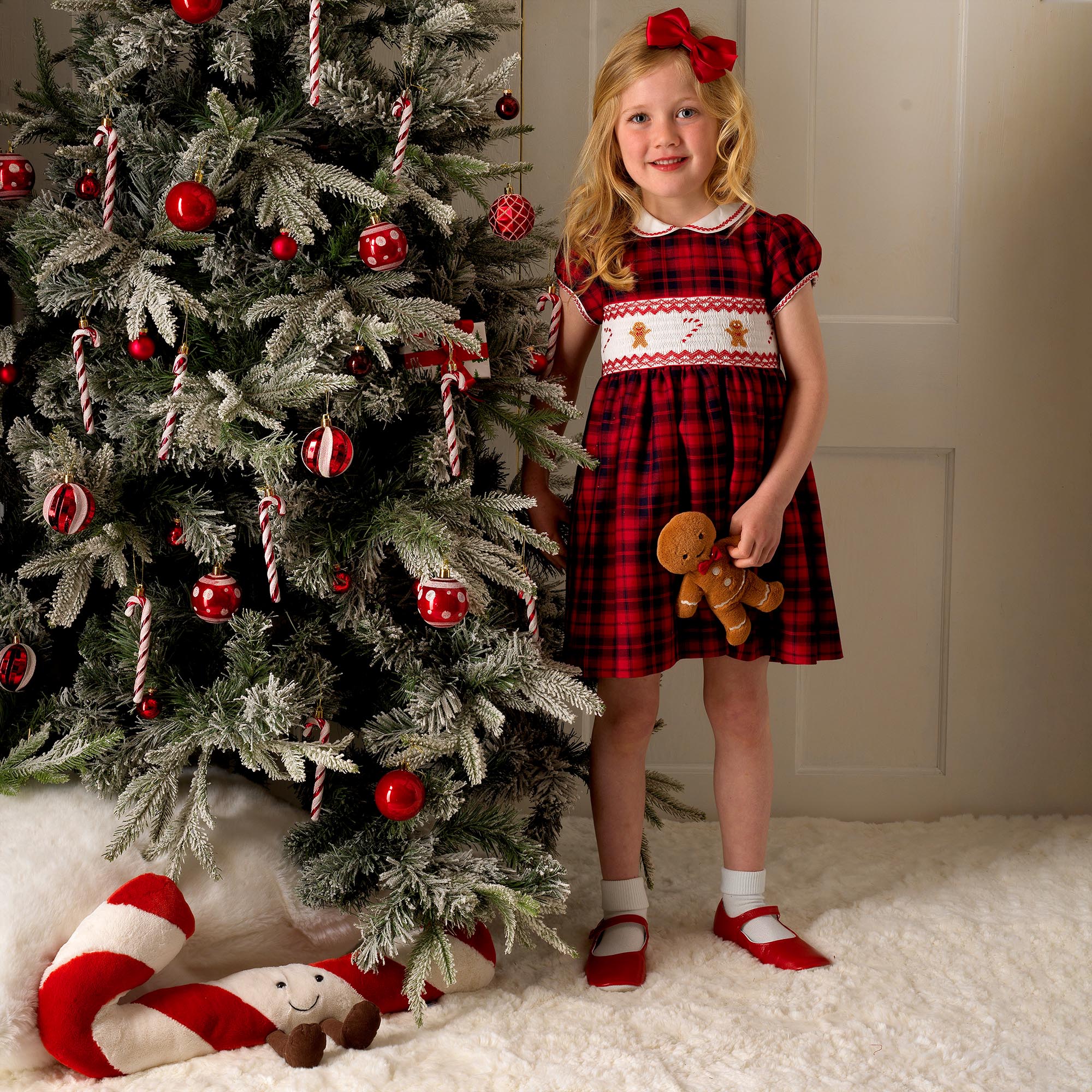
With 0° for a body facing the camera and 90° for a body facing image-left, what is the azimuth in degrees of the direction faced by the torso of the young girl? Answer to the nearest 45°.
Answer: approximately 0°
